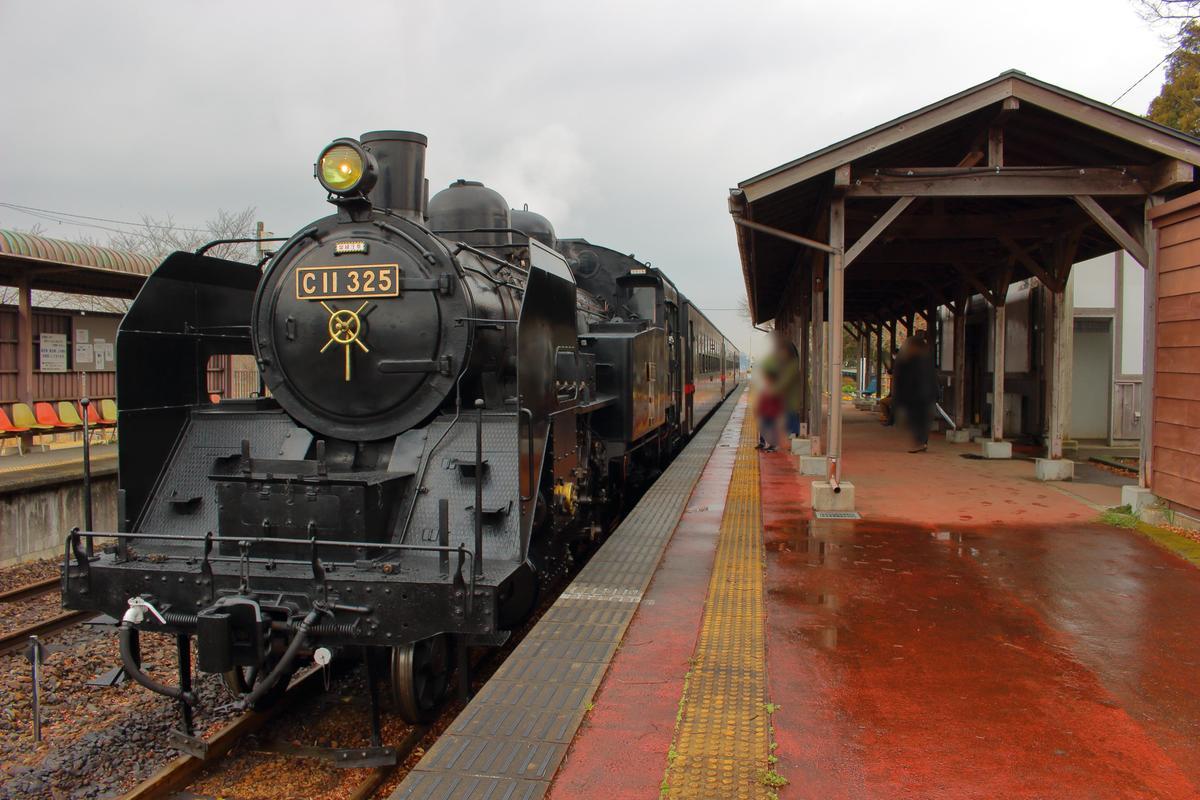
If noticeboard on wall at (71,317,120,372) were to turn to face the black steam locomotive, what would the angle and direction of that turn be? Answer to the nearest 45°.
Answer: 0° — it already faces it

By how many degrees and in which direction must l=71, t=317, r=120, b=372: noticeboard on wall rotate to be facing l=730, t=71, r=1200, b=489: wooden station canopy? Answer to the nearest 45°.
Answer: approximately 45° to its left

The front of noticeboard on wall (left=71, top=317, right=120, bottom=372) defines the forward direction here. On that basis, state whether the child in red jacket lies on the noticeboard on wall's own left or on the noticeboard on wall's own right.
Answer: on the noticeboard on wall's own left
